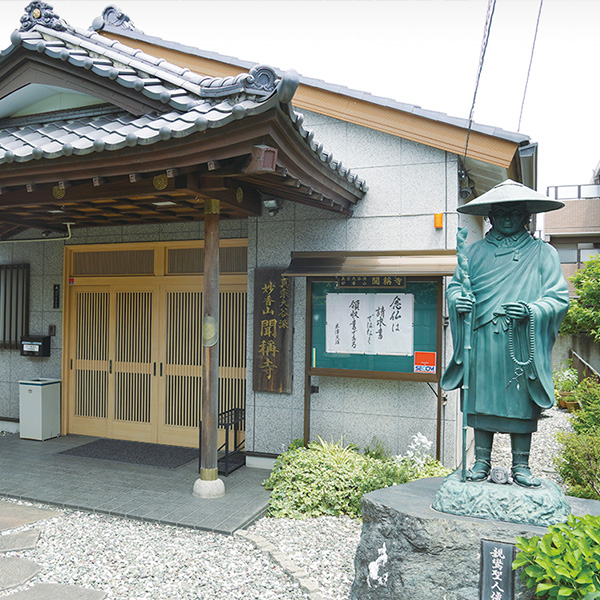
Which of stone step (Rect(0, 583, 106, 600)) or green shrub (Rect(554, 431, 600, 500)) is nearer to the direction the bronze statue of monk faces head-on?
the stone step

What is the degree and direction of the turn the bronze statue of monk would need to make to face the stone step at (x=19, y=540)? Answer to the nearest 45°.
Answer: approximately 90° to its right

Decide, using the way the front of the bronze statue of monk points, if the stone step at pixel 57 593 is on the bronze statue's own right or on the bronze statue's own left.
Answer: on the bronze statue's own right

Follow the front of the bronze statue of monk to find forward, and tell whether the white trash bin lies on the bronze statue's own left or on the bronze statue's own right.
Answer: on the bronze statue's own right

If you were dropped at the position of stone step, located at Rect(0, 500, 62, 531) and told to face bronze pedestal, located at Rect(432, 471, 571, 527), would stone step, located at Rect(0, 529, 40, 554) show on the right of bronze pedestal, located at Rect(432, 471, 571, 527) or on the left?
right

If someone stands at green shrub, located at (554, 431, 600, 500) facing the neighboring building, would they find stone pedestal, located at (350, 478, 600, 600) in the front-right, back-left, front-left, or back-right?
back-left

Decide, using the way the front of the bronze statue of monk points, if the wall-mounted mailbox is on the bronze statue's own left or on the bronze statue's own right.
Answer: on the bronze statue's own right

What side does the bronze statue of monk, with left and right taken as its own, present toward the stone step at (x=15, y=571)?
right

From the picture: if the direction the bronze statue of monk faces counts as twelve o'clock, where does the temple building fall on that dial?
The temple building is roughly at 4 o'clock from the bronze statue of monk.

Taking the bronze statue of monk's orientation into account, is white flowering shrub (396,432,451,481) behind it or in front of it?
behind

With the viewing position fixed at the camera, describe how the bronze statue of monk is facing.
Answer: facing the viewer

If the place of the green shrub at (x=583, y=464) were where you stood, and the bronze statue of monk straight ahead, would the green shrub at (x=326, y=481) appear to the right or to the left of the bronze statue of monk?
right

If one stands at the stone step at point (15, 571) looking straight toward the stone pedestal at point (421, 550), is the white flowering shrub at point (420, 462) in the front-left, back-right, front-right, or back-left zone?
front-left
